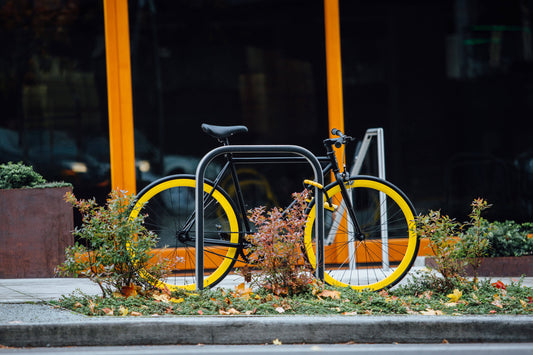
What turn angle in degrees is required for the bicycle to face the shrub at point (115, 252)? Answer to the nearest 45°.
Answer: approximately 135° to its right

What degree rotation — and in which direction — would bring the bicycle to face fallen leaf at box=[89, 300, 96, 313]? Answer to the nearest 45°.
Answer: approximately 135° to its right

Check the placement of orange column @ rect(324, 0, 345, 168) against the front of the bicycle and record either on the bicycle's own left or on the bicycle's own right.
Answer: on the bicycle's own left

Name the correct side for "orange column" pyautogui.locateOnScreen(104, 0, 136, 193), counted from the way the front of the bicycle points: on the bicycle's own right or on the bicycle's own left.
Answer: on the bicycle's own left

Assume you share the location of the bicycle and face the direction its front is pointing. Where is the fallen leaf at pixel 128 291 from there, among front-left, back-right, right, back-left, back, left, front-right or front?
back-right

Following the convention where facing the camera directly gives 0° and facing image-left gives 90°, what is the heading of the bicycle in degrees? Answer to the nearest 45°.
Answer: approximately 270°

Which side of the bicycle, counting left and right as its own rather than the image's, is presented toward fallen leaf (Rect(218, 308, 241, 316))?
right

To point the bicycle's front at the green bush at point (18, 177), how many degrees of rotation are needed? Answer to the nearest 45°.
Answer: approximately 135° to its left

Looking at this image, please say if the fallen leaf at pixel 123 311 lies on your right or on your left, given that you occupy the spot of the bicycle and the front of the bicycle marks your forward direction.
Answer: on your right
